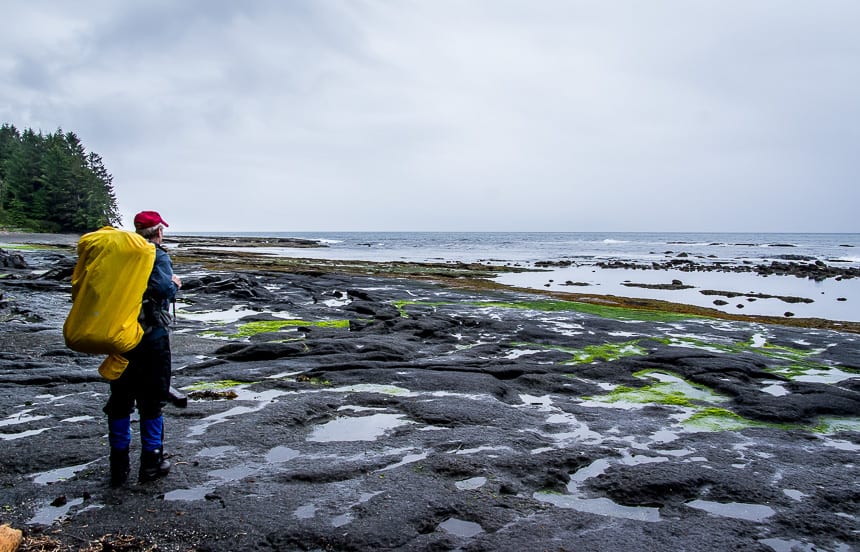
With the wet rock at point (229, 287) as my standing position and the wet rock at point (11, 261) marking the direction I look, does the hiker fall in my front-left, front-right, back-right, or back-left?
back-left

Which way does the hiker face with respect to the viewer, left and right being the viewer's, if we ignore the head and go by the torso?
facing away from the viewer and to the right of the viewer

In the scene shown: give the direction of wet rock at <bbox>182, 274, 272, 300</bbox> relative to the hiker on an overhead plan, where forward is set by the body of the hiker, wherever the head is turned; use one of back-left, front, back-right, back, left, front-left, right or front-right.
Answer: front-left

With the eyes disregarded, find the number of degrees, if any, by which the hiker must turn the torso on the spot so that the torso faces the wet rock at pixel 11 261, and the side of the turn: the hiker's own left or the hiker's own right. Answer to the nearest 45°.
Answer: approximately 45° to the hiker's own left
